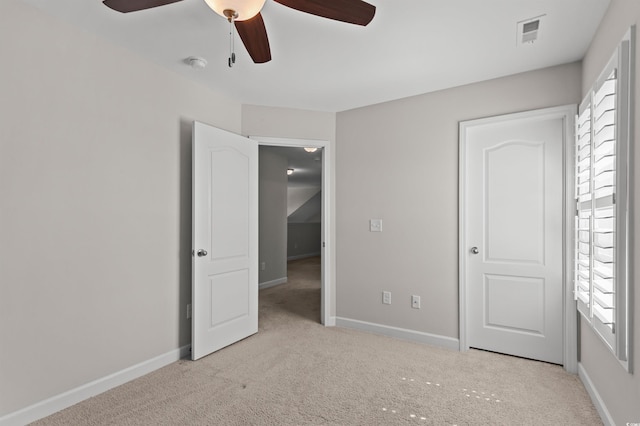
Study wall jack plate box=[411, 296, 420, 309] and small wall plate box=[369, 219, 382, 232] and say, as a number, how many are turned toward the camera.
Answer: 2

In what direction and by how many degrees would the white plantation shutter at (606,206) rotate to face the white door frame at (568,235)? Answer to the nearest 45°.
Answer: approximately 90° to its right

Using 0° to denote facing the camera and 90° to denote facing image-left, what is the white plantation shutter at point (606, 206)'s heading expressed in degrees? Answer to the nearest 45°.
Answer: approximately 90°

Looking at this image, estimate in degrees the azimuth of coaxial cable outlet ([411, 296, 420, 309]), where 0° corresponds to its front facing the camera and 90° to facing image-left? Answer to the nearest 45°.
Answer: approximately 0°

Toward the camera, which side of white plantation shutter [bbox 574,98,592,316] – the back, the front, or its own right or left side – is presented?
left

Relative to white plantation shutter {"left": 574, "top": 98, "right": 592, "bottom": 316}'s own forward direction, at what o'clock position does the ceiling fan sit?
The ceiling fan is roughly at 10 o'clock from the white plantation shutter.
